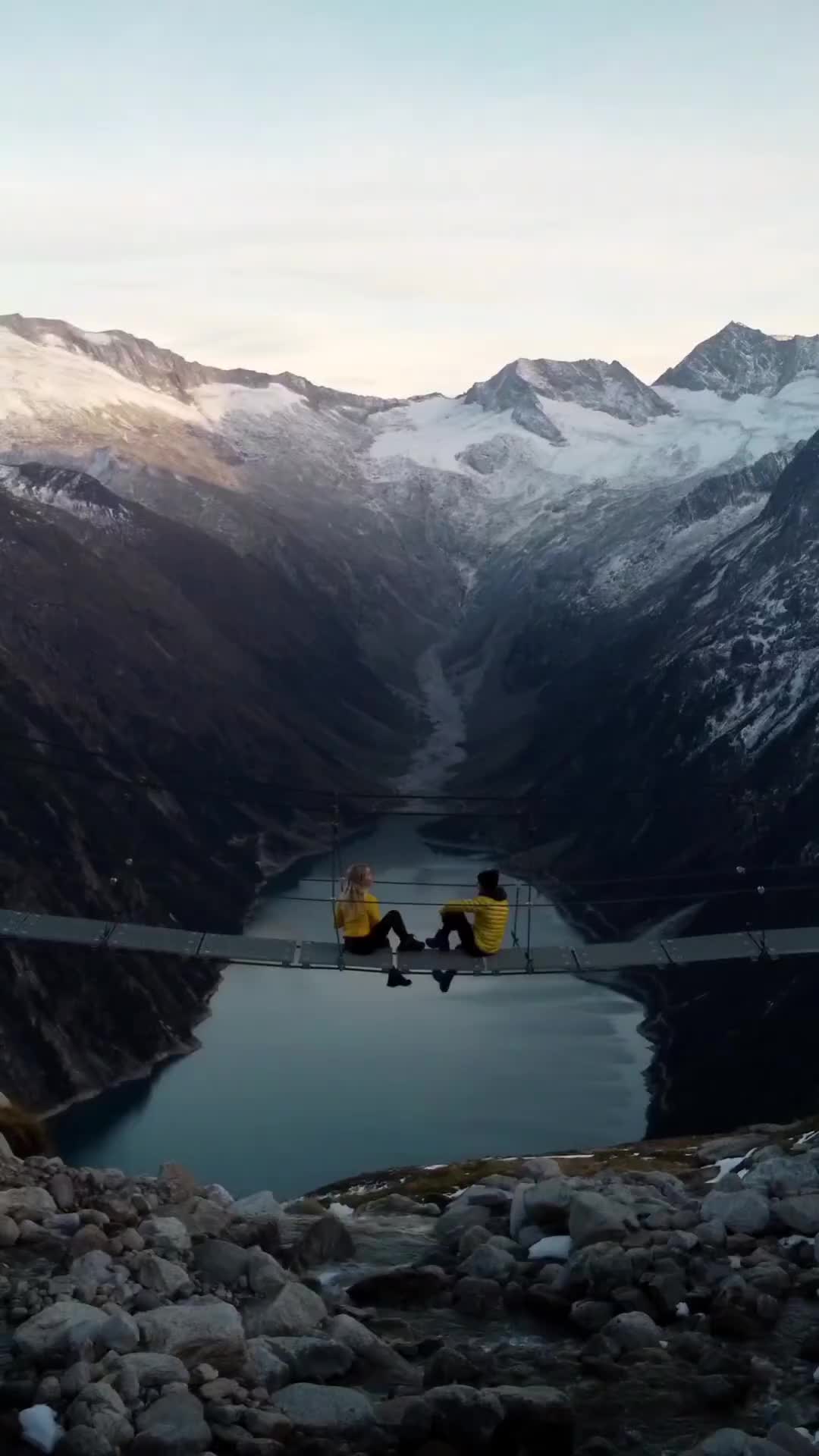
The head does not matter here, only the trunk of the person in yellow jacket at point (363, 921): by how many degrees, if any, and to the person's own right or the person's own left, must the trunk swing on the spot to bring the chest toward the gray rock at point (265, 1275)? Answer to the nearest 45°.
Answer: approximately 135° to the person's own right

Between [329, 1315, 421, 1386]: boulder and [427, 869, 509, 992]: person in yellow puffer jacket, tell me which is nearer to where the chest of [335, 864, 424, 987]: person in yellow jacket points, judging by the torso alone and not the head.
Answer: the person in yellow puffer jacket

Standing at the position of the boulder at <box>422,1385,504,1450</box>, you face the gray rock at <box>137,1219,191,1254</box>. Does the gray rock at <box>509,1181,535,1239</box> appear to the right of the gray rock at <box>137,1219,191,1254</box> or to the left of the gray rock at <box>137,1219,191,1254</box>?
right

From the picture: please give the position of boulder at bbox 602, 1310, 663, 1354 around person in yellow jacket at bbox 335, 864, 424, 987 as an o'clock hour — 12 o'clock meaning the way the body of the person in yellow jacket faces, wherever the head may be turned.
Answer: The boulder is roughly at 4 o'clock from the person in yellow jacket.

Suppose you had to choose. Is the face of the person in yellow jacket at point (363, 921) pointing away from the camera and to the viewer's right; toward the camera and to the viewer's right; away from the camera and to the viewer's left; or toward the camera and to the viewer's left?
away from the camera and to the viewer's right

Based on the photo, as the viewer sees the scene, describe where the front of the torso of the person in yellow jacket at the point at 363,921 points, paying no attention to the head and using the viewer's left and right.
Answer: facing away from the viewer and to the right of the viewer

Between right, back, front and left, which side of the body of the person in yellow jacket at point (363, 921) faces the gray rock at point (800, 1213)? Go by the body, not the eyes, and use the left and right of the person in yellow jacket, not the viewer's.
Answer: right

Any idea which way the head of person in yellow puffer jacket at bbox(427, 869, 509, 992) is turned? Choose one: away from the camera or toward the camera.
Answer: away from the camera

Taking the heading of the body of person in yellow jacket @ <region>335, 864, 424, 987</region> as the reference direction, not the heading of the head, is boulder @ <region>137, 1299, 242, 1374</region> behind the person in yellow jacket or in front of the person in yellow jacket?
behind

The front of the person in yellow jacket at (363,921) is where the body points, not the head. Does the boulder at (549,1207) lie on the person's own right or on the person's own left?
on the person's own right

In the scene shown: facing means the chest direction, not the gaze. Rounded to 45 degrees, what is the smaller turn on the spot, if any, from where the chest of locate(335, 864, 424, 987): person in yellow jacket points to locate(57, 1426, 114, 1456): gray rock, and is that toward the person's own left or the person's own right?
approximately 135° to the person's own right

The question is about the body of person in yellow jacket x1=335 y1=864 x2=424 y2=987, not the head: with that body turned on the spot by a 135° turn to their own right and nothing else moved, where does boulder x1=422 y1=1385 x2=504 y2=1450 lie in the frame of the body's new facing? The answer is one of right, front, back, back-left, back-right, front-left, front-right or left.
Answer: front
